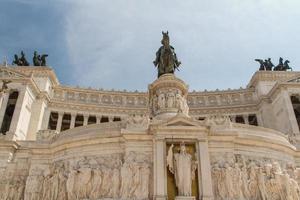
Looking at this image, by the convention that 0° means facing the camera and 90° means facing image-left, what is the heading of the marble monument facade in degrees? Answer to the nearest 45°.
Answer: approximately 0°
